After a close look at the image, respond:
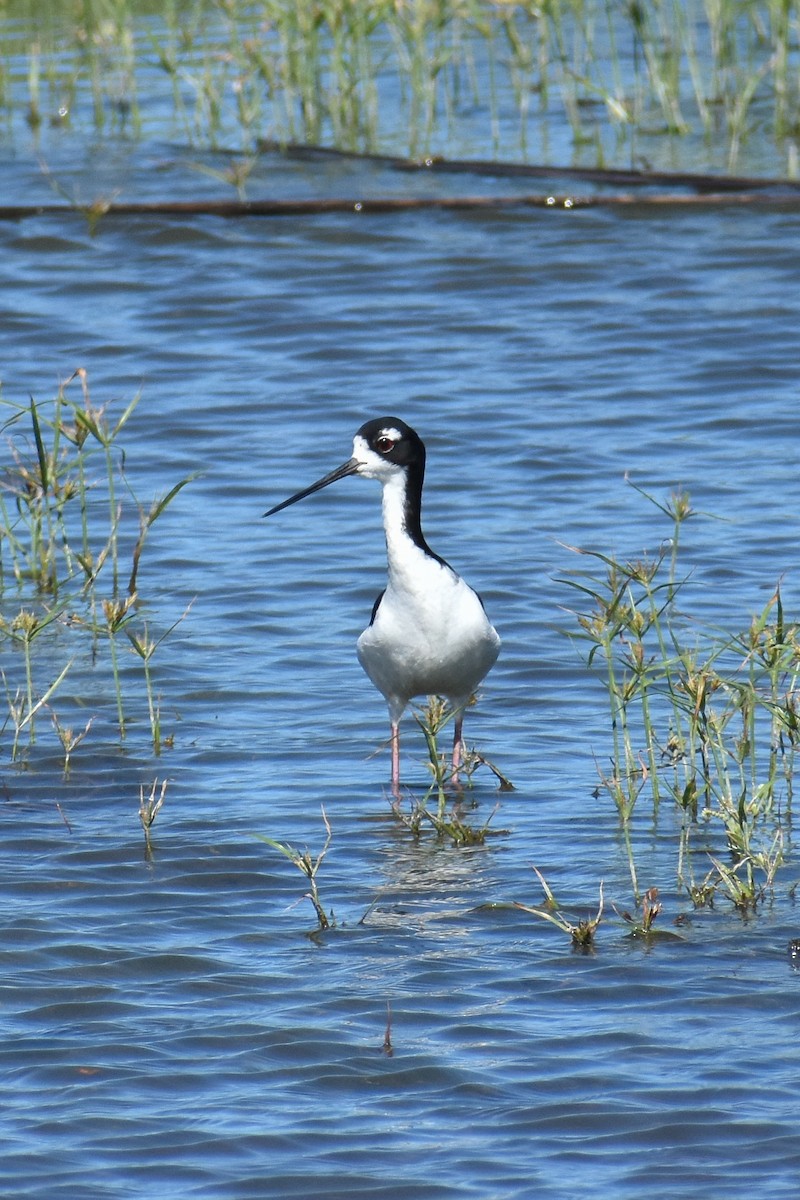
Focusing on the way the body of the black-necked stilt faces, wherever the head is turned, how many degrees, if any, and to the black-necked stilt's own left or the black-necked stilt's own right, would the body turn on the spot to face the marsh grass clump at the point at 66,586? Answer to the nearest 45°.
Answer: approximately 135° to the black-necked stilt's own right

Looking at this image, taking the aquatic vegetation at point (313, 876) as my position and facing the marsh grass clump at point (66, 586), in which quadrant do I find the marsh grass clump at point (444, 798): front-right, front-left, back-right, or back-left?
front-right

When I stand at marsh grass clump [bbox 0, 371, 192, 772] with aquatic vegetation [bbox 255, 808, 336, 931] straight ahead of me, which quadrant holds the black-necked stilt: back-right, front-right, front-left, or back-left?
front-left

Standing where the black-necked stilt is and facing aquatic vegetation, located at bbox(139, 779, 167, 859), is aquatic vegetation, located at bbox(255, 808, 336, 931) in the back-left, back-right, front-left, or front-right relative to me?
front-left

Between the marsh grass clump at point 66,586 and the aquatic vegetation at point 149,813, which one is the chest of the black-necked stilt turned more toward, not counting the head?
the aquatic vegetation

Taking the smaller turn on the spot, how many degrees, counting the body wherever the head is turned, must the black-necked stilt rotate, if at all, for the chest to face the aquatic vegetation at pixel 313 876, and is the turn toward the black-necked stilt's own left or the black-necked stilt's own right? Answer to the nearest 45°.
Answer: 0° — it already faces it

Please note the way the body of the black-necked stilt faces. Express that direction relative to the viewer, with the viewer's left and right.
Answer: facing the viewer

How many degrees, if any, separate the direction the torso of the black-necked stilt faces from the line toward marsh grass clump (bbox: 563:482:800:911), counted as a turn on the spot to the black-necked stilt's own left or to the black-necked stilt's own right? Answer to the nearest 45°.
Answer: approximately 45° to the black-necked stilt's own left

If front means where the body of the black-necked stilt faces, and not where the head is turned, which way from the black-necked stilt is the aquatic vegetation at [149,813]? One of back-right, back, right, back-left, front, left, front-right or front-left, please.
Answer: front-right
